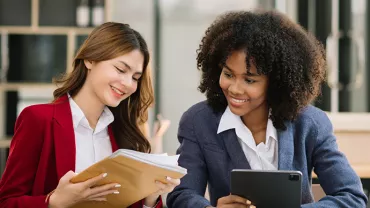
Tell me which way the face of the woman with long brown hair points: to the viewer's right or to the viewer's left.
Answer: to the viewer's right

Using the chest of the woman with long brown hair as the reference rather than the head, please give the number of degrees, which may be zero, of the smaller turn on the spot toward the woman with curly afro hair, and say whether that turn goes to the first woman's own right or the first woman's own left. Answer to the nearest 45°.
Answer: approximately 45° to the first woman's own left

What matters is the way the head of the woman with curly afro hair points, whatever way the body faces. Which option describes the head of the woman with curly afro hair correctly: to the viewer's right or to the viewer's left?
to the viewer's left

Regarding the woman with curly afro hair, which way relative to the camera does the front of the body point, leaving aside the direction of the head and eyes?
toward the camera

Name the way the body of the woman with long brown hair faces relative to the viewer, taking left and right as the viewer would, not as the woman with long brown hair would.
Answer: facing the viewer and to the right of the viewer

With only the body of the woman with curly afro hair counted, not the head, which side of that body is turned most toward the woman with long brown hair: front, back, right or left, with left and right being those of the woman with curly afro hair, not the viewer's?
right

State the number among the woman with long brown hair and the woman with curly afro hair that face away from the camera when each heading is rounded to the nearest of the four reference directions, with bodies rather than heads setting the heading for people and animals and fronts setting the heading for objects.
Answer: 0
